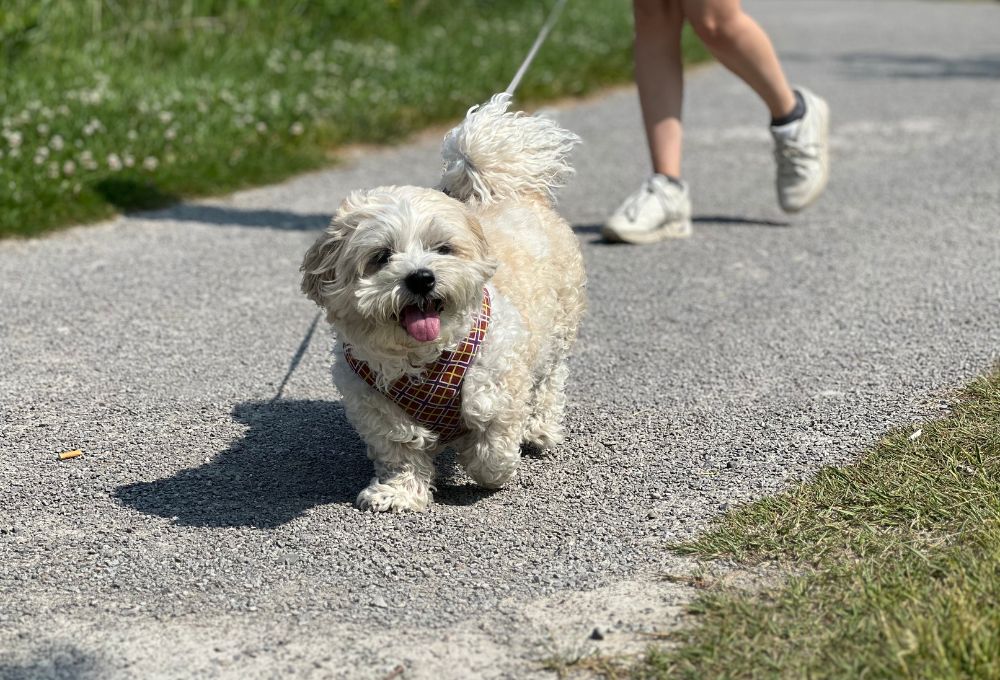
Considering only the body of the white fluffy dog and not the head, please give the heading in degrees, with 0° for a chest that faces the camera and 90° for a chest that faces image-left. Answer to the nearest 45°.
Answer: approximately 45°

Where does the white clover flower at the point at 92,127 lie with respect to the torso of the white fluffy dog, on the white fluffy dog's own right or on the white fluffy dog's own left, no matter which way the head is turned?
on the white fluffy dog's own right
